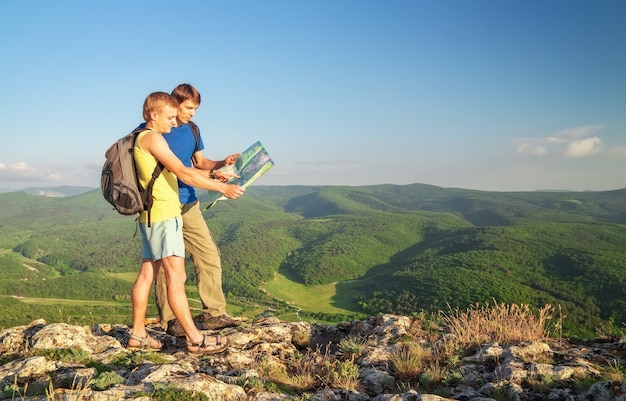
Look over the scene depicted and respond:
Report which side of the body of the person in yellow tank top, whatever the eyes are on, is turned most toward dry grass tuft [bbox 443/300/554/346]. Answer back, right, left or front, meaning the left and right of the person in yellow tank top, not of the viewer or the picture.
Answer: front

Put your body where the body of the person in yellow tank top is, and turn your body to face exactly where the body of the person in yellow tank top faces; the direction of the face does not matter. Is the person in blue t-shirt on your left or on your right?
on your left

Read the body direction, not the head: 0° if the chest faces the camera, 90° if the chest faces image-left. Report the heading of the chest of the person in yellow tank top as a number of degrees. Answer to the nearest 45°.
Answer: approximately 270°

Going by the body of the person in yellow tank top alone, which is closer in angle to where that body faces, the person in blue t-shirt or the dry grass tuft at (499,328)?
the dry grass tuft
